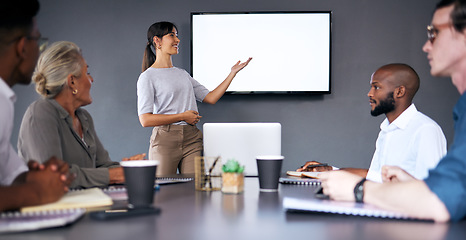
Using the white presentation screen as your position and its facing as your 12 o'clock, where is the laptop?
The laptop is roughly at 12 o'clock from the white presentation screen.

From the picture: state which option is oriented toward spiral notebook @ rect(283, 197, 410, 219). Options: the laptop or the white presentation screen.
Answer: the white presentation screen

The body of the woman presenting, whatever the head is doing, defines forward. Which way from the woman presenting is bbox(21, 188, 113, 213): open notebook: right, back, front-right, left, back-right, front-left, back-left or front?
front-right

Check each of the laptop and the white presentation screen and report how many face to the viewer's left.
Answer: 0

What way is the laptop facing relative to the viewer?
away from the camera

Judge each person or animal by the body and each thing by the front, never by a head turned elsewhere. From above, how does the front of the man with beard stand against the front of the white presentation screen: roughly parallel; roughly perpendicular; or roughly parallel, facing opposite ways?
roughly perpendicular

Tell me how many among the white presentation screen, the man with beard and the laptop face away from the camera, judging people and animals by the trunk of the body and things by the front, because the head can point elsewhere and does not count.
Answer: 1

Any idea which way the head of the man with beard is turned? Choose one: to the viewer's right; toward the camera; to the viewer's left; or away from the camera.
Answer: to the viewer's left

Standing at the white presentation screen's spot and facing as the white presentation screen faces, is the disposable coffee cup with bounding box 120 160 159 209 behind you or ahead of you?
ahead

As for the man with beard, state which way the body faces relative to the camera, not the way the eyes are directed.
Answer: to the viewer's left

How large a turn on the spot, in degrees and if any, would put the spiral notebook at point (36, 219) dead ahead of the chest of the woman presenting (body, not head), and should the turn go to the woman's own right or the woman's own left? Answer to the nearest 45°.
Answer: approximately 45° to the woman's own right

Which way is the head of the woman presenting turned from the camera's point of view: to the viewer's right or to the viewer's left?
to the viewer's right

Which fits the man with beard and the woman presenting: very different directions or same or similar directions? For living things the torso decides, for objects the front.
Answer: very different directions

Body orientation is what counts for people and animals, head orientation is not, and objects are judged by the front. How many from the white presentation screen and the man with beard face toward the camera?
1

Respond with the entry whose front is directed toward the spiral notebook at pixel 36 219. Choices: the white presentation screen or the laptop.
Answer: the white presentation screen

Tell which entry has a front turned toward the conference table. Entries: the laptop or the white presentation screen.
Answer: the white presentation screen

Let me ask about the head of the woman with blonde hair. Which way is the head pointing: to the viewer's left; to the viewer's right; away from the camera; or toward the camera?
to the viewer's right
